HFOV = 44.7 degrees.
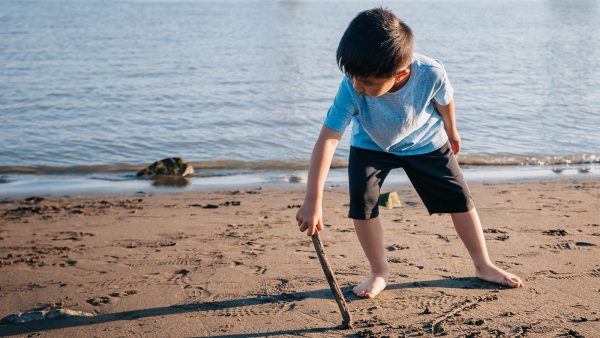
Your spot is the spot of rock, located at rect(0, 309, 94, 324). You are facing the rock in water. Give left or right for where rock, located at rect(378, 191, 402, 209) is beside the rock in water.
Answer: right

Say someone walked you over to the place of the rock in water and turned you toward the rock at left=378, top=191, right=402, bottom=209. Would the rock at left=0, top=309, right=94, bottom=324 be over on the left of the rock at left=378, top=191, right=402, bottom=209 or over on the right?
right

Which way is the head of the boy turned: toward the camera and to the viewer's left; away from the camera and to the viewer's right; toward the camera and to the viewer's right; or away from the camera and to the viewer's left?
toward the camera and to the viewer's left

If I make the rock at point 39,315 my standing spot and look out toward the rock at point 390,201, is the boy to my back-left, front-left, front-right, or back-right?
front-right

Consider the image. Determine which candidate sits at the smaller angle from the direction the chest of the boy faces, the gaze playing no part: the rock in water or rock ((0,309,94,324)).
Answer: the rock
